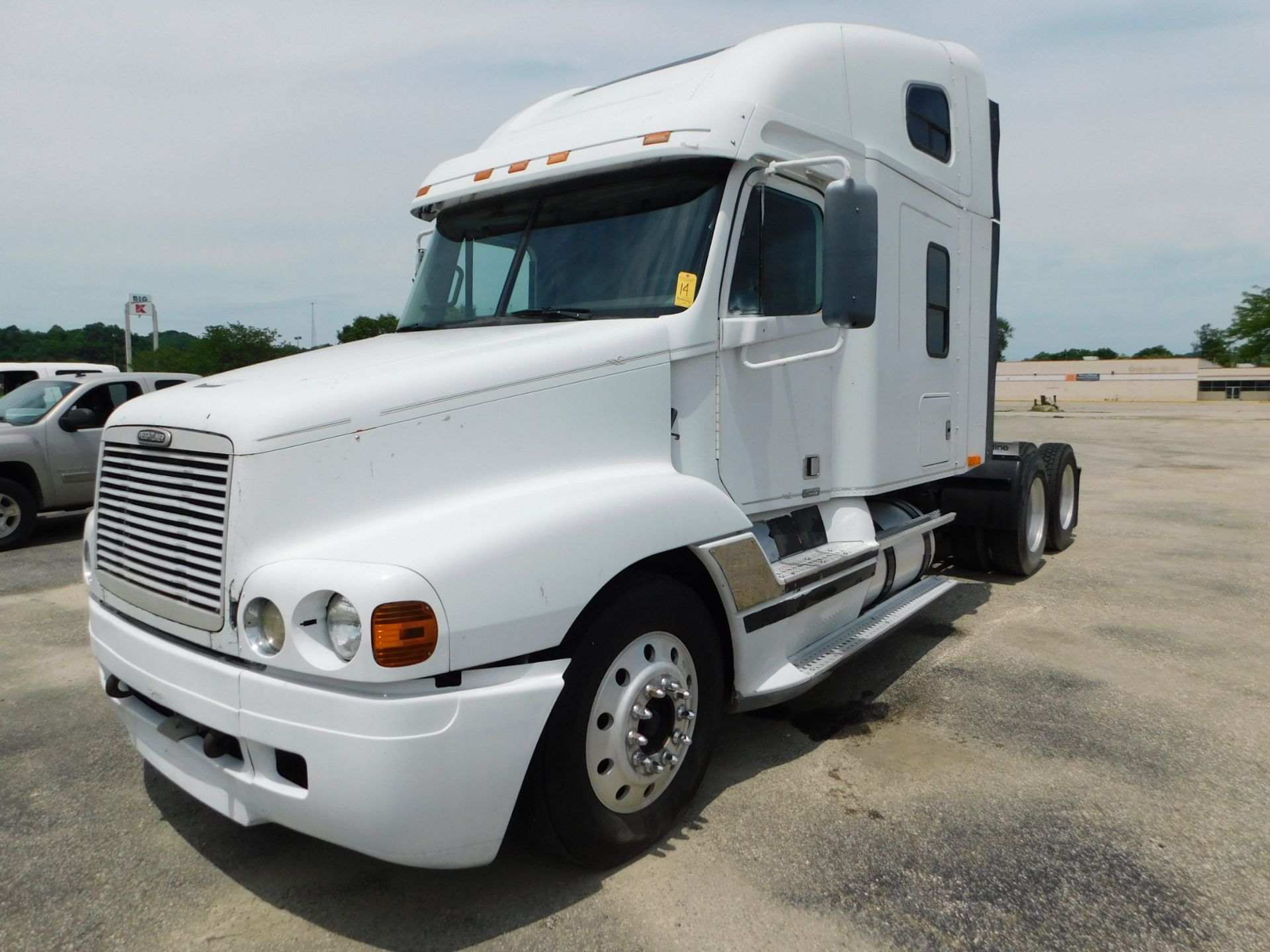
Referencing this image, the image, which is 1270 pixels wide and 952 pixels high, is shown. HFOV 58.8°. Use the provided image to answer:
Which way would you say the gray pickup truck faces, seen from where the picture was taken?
facing the viewer and to the left of the viewer

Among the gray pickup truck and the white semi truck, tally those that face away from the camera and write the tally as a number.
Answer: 0

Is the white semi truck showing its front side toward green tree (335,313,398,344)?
no

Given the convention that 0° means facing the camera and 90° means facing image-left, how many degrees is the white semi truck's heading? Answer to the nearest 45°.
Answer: approximately 45°

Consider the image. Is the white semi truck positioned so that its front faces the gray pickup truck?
no

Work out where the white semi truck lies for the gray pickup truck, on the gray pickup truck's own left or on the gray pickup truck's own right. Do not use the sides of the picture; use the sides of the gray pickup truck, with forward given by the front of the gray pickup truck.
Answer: on the gray pickup truck's own left

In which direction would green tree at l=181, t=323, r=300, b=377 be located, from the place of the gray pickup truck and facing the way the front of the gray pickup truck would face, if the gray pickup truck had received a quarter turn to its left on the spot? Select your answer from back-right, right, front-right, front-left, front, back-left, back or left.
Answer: back-left

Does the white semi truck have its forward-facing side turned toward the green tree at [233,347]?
no

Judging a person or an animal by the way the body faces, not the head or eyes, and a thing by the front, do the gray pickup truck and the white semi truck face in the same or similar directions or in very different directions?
same or similar directions
